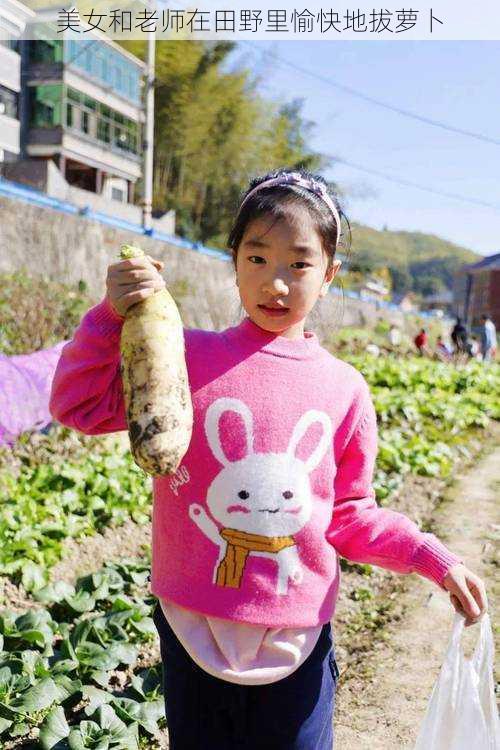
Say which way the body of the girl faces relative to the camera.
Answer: toward the camera

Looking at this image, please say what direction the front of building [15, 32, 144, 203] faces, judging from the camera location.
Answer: facing the viewer and to the right of the viewer

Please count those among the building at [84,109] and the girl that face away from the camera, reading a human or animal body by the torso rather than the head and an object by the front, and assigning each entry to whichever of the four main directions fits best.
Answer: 0

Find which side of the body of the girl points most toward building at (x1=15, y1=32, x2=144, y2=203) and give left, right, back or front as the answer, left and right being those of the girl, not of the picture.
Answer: back

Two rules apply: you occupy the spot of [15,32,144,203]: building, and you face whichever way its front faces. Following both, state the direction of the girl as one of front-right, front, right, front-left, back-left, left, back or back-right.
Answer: front-right

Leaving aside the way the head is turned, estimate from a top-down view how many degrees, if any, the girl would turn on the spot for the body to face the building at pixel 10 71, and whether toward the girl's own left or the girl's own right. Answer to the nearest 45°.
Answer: approximately 180°

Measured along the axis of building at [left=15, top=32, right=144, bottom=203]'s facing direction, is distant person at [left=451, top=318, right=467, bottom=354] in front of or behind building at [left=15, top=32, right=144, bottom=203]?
in front
